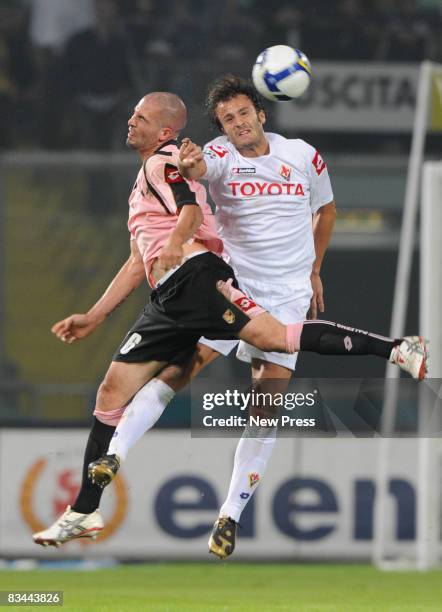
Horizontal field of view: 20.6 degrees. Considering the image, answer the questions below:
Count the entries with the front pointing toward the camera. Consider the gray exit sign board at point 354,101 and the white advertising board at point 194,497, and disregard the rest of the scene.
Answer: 2

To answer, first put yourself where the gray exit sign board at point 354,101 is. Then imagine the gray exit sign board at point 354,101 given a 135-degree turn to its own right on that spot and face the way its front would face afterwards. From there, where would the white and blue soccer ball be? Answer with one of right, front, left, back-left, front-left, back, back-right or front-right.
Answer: back-left

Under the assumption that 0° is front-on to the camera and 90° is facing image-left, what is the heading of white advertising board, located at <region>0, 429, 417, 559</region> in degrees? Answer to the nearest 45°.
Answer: approximately 0°

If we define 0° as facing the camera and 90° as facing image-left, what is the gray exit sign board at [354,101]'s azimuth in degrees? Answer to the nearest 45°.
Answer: approximately 0°

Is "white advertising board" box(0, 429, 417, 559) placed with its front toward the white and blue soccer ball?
yes
